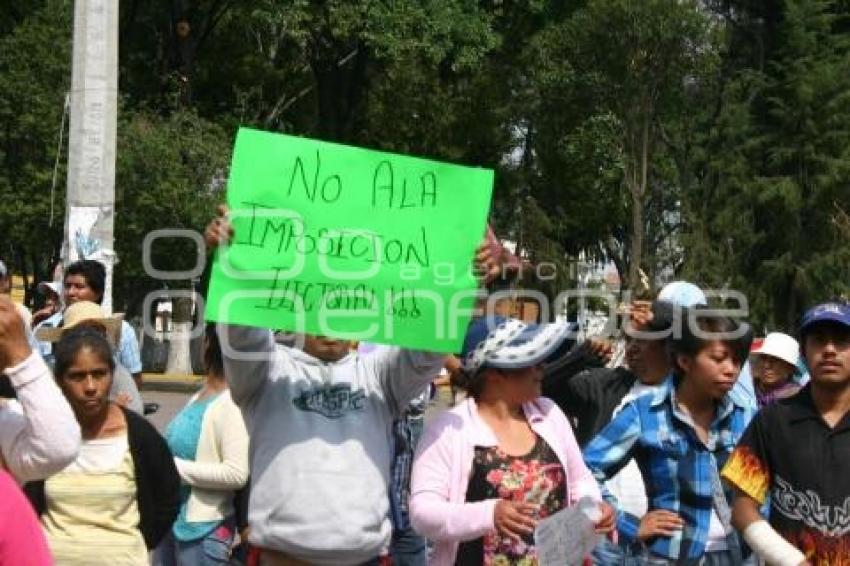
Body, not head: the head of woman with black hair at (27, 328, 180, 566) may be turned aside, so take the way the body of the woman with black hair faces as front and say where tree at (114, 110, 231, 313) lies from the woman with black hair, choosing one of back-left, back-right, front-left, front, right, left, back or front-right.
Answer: back

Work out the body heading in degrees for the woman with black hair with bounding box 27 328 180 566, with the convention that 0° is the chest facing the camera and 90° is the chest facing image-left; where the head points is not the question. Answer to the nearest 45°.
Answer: approximately 0°

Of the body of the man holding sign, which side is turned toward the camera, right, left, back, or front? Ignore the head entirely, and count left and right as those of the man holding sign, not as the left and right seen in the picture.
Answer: front

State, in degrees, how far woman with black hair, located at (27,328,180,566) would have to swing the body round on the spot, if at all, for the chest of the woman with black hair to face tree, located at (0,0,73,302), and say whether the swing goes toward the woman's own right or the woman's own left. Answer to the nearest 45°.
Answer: approximately 180°

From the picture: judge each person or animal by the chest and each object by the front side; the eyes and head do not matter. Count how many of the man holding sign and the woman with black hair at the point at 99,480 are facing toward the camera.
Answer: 2

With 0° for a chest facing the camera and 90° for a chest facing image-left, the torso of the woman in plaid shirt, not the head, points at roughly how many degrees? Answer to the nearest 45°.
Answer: approximately 315°

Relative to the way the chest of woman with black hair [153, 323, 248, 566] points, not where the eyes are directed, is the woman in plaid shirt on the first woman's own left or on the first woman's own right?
on the first woman's own left

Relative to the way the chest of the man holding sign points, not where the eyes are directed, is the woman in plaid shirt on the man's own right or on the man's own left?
on the man's own left

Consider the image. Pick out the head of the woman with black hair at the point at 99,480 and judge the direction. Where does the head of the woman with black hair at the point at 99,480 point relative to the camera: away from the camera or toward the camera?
toward the camera

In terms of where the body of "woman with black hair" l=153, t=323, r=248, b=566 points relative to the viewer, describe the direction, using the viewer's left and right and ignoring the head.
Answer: facing the viewer and to the left of the viewer
